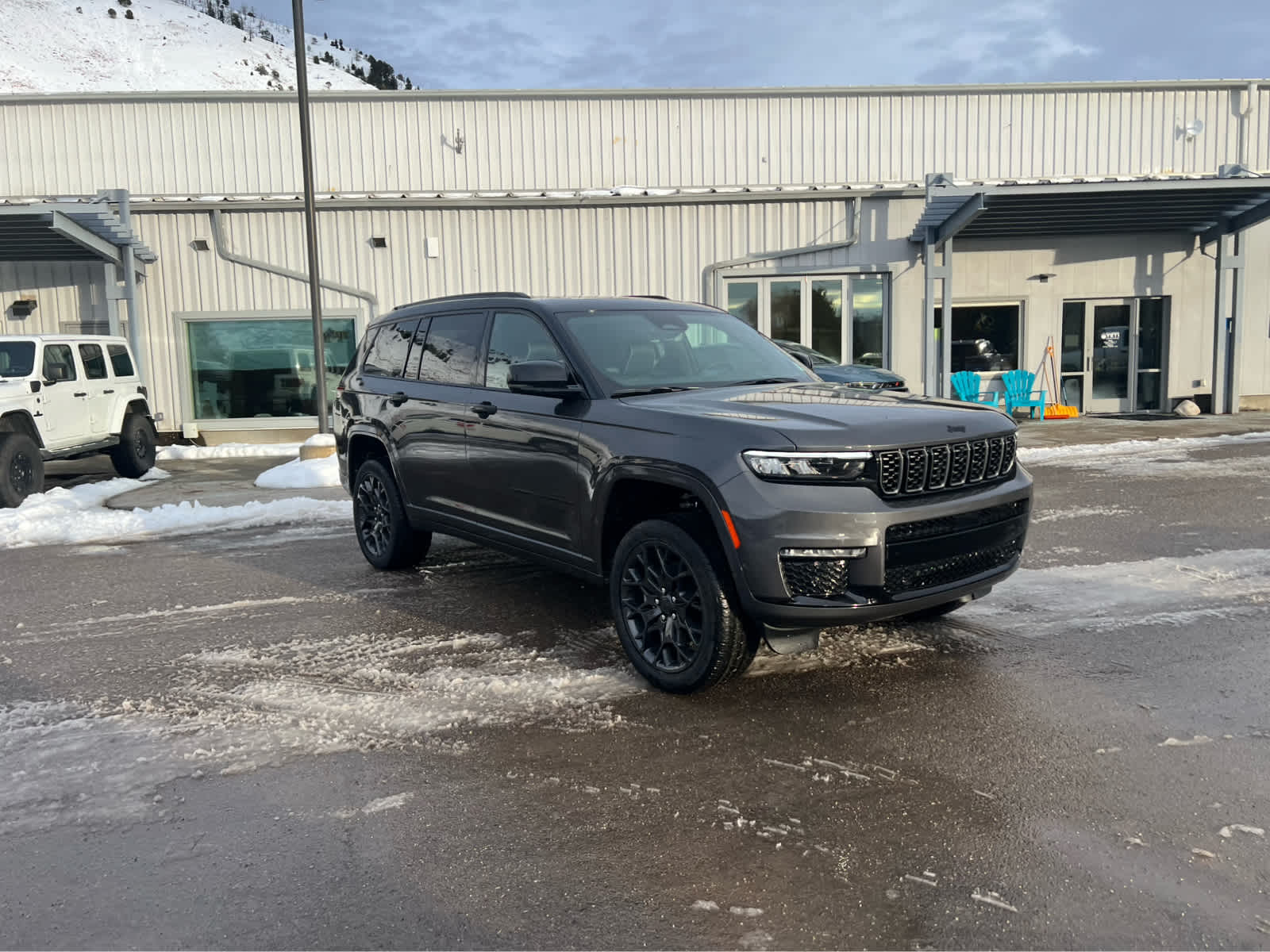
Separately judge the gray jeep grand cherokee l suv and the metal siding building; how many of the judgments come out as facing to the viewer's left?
0

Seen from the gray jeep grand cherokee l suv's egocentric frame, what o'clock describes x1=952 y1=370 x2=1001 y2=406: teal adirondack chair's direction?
The teal adirondack chair is roughly at 8 o'clock from the gray jeep grand cherokee l suv.

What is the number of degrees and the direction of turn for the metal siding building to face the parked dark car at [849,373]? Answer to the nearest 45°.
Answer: approximately 45° to its left

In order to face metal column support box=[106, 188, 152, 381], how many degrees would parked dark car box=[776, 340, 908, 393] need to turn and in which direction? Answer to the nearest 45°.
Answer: approximately 135° to its right

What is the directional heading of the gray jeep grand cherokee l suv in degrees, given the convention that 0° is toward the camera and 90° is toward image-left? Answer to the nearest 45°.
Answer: approximately 315°

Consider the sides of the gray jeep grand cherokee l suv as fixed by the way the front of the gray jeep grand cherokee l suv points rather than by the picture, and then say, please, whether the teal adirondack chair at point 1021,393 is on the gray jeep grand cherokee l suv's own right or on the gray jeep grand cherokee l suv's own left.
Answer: on the gray jeep grand cherokee l suv's own left

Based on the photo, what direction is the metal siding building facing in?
toward the camera

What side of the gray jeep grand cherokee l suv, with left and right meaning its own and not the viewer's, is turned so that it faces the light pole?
back

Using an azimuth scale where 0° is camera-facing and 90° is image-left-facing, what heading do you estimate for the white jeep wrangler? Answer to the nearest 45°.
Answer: approximately 45°

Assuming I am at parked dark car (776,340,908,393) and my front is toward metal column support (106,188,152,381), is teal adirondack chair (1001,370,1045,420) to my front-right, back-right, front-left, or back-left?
back-right

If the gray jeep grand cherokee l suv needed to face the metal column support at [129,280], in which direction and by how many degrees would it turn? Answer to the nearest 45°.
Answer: approximately 180°
